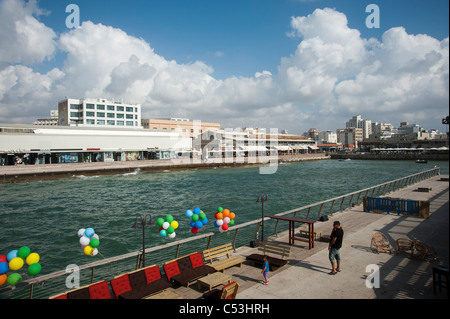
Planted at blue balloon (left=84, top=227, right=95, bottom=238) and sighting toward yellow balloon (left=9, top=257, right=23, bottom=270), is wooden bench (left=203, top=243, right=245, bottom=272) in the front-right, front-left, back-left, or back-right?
back-left

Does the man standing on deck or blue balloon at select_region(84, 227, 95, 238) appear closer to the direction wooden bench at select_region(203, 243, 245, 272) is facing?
the man standing on deck

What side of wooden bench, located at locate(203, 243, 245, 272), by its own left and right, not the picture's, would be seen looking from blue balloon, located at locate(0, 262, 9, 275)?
right

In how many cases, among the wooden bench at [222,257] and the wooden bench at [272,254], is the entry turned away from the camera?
0

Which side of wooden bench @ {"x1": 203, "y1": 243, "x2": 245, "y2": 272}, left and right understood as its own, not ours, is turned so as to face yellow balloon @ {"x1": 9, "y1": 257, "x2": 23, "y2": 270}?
right

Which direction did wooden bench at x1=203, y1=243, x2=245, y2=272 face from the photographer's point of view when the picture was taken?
facing the viewer and to the right of the viewer
